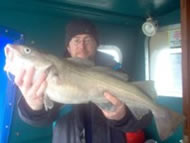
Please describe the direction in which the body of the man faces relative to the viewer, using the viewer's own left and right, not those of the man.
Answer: facing the viewer

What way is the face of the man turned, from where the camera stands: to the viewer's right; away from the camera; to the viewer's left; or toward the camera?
toward the camera

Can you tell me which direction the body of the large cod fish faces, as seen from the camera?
to the viewer's left
